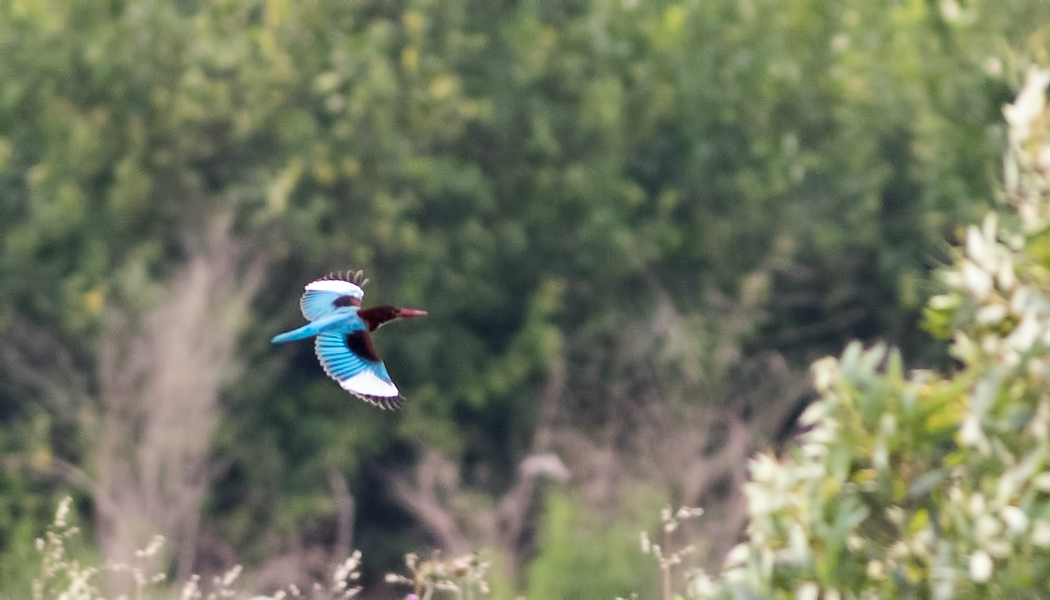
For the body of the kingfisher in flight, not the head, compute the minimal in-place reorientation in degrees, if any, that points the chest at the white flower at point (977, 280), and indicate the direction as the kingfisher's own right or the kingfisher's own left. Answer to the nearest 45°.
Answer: approximately 45° to the kingfisher's own right

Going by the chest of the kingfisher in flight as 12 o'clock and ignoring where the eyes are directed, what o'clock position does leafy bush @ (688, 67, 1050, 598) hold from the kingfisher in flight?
The leafy bush is roughly at 1 o'clock from the kingfisher in flight.

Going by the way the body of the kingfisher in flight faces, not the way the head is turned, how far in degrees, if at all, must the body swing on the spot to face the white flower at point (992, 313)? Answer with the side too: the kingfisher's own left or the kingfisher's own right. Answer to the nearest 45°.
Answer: approximately 45° to the kingfisher's own right

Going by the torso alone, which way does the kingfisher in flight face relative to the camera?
to the viewer's right

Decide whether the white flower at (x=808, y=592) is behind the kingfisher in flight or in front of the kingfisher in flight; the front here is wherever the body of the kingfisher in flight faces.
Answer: in front
